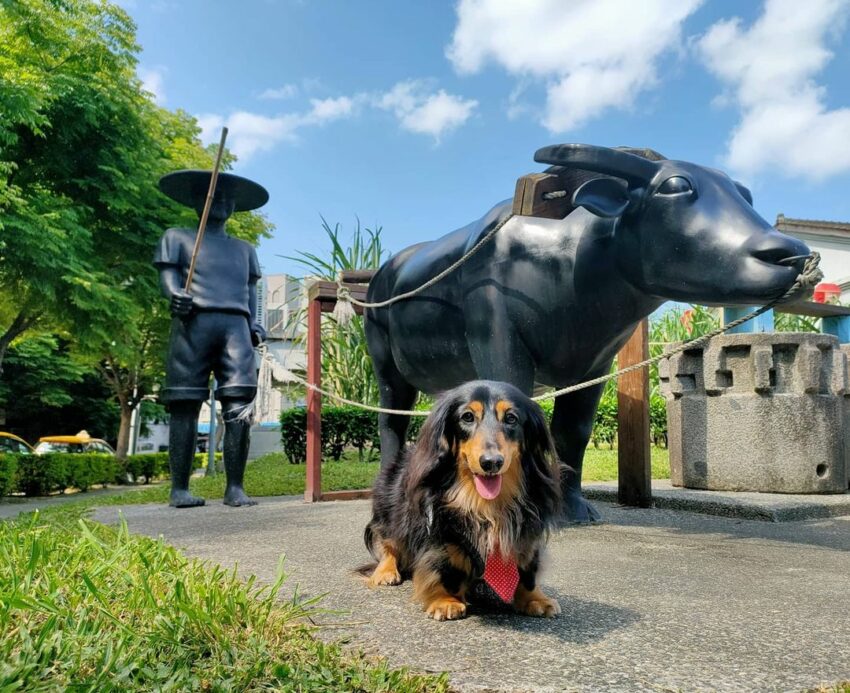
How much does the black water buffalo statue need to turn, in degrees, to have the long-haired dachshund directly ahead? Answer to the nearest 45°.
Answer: approximately 45° to its right

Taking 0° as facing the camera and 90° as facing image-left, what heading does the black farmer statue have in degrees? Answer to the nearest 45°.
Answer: approximately 315°

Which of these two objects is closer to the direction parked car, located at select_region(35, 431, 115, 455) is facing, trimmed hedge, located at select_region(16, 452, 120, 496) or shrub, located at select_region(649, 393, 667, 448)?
the shrub

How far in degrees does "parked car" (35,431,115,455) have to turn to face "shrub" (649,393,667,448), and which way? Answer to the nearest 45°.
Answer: approximately 45° to its right

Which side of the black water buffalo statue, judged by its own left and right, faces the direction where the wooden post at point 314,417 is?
back

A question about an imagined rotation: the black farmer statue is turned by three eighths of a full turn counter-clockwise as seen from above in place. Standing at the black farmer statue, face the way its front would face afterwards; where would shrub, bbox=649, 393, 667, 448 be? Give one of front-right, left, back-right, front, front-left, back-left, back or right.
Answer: front-right

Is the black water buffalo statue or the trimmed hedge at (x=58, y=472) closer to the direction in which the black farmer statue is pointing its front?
the black water buffalo statue

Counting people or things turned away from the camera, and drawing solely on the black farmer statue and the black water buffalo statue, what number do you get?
0

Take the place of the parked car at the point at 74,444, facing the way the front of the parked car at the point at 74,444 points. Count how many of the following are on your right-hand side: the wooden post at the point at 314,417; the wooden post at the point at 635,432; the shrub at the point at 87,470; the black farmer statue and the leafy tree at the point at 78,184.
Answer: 5

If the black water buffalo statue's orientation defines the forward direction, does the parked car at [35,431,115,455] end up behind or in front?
behind

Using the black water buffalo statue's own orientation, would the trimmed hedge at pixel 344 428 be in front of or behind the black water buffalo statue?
behind

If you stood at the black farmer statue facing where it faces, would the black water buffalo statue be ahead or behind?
ahead

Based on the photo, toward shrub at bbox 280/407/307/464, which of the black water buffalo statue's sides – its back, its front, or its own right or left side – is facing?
back

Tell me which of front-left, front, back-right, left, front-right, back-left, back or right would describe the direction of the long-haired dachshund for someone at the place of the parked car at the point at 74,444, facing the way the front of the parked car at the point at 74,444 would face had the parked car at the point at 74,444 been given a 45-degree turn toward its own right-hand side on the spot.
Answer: front-right

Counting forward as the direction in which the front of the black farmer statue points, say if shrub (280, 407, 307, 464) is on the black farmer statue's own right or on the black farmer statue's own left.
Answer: on the black farmer statue's own left

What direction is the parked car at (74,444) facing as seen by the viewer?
to the viewer's right
